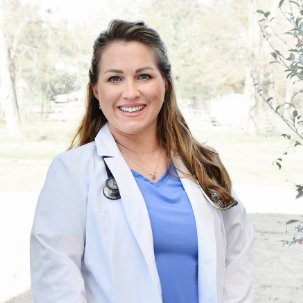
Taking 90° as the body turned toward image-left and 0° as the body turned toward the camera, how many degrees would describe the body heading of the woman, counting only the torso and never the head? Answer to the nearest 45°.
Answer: approximately 315°

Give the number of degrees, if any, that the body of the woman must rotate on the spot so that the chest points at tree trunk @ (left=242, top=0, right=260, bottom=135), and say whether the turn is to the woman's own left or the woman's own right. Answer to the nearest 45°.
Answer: approximately 135° to the woman's own left

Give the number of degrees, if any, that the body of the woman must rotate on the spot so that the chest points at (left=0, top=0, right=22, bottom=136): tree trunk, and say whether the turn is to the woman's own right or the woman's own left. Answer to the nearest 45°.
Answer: approximately 135° to the woman's own left
